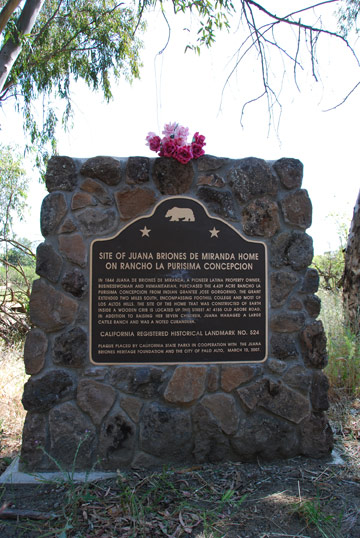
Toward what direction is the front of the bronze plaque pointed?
toward the camera

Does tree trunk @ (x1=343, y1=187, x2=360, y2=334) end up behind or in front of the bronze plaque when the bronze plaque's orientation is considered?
behind
